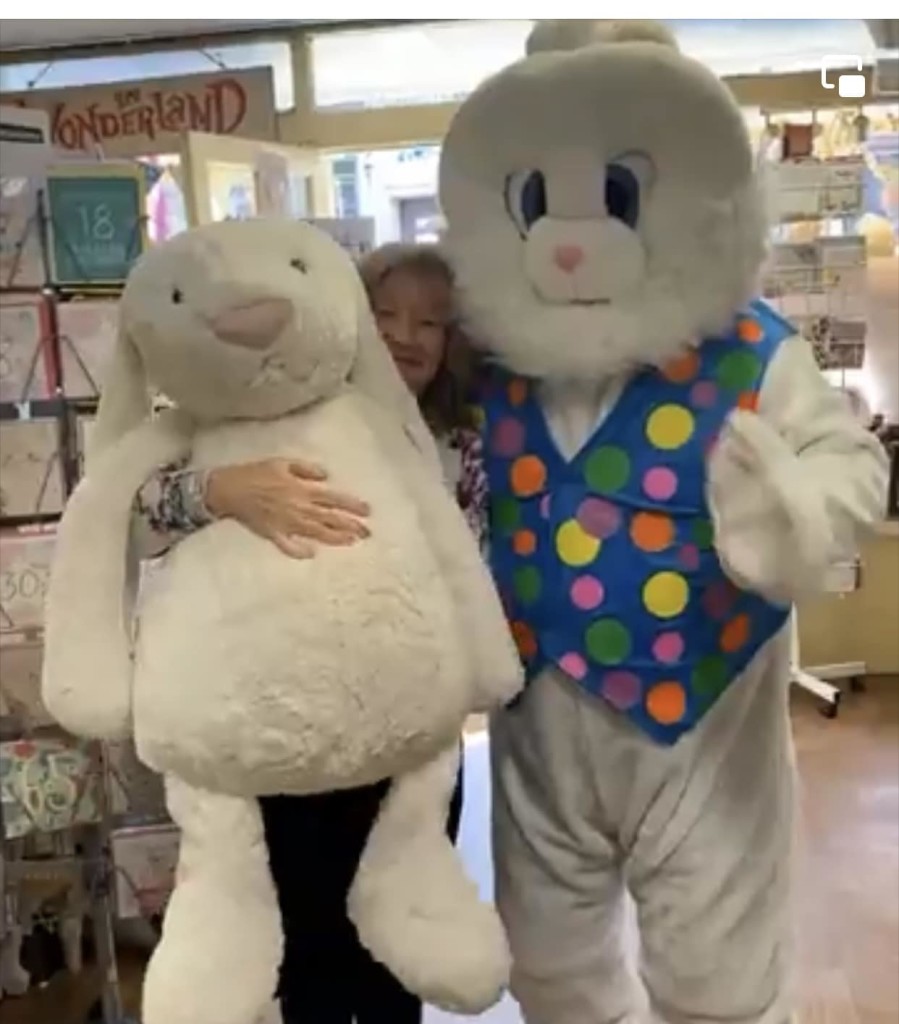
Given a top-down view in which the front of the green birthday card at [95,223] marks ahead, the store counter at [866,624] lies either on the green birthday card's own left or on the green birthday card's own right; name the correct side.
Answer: on the green birthday card's own left

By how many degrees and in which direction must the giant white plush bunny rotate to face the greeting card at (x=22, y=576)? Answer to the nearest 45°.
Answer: approximately 135° to its right

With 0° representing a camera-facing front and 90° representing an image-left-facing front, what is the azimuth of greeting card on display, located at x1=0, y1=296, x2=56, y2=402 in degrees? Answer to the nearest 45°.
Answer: approximately 0°

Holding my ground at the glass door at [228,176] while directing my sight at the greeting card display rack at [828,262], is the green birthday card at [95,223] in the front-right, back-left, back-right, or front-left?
front-right

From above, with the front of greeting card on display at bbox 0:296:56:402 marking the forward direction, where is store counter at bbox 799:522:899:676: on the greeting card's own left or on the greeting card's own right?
on the greeting card's own left
